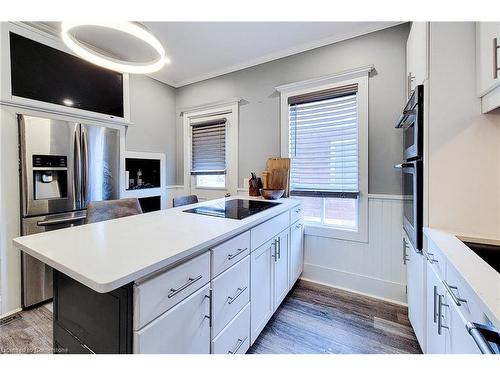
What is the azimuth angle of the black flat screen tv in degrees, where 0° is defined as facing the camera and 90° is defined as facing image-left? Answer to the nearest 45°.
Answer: approximately 315°

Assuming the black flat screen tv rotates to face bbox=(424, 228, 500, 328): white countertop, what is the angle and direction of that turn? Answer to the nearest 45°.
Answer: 0° — it already faces it

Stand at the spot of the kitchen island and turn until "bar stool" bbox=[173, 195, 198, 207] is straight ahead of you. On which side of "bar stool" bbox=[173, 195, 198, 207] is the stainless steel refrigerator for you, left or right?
left

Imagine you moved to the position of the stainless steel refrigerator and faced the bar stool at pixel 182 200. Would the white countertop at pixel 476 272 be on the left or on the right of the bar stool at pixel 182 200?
right

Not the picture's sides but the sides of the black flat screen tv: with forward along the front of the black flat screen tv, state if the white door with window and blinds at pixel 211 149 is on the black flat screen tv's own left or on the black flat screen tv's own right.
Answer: on the black flat screen tv's own left

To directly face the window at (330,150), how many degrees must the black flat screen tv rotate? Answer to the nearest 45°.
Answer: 0° — it already faces it

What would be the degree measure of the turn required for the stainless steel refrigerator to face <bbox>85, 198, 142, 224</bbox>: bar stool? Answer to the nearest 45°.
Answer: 0° — it already faces it

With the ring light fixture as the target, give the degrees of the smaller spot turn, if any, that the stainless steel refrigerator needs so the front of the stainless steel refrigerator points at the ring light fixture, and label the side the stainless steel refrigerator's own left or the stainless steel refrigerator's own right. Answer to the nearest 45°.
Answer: approximately 45° to the stainless steel refrigerator's own right
